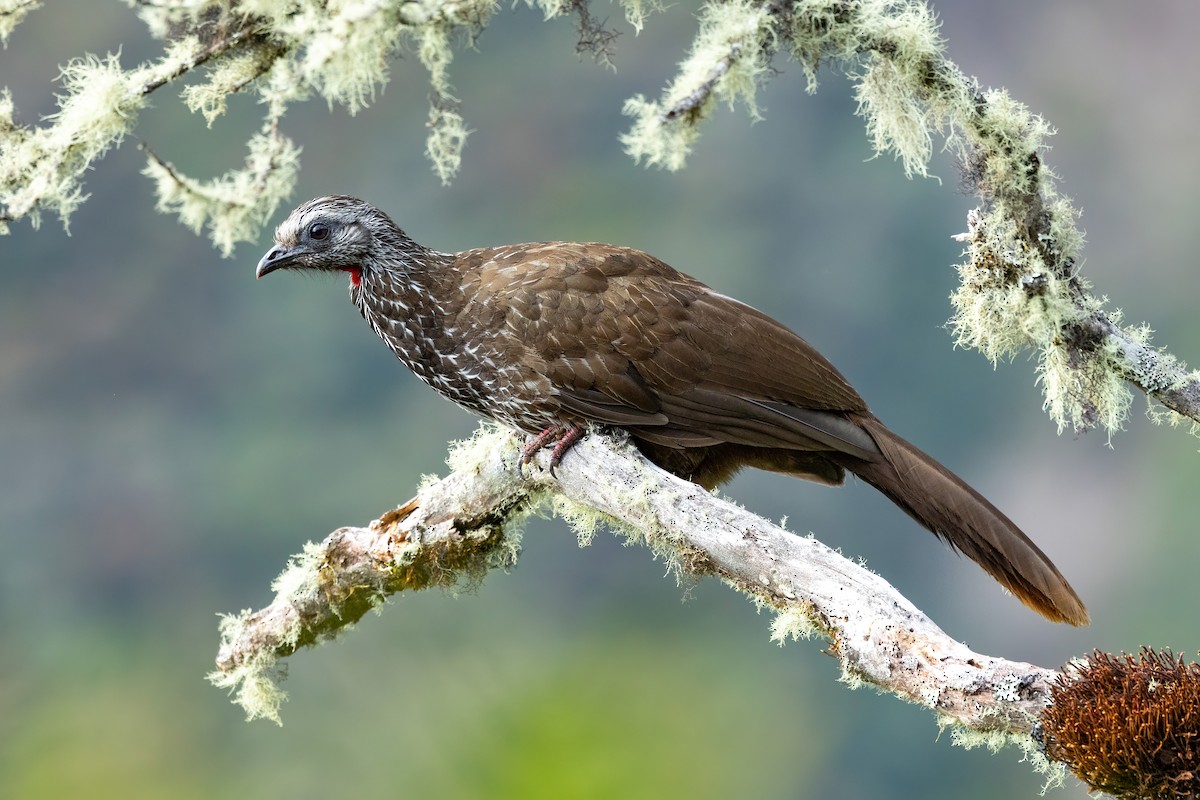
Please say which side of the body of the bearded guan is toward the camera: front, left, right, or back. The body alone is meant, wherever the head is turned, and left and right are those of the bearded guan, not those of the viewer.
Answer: left

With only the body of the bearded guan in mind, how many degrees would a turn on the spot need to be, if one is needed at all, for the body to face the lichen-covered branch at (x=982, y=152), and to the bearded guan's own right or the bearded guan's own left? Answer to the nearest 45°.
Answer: approximately 135° to the bearded guan's own left

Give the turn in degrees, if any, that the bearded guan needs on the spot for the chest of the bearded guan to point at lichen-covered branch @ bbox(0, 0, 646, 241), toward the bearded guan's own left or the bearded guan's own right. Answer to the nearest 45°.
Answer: approximately 45° to the bearded guan's own left
